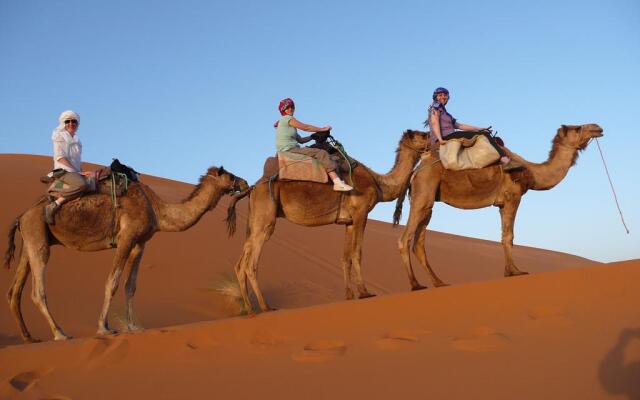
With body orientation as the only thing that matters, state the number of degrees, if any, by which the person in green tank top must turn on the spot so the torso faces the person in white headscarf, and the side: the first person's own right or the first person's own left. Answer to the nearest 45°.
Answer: approximately 180°

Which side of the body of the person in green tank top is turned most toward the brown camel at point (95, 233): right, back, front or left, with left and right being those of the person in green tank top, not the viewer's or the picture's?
back

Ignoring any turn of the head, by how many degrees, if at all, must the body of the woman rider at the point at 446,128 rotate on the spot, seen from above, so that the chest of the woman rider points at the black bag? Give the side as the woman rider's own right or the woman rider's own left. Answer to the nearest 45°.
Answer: approximately 135° to the woman rider's own right

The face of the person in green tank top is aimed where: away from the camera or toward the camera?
toward the camera

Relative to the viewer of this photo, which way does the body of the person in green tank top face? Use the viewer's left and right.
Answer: facing to the right of the viewer

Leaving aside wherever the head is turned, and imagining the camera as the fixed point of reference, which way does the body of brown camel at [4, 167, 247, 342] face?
to the viewer's right

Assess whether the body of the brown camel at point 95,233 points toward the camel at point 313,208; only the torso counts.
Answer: yes

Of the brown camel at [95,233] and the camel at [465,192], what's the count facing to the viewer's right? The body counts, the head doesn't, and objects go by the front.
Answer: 2

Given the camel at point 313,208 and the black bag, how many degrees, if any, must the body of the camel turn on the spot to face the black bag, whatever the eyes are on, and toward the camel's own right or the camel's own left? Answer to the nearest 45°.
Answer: approximately 180°

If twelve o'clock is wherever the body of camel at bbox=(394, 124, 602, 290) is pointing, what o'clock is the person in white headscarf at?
The person in white headscarf is roughly at 5 o'clock from the camel.

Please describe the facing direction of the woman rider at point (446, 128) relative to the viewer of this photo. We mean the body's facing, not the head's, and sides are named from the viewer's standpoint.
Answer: facing to the right of the viewer

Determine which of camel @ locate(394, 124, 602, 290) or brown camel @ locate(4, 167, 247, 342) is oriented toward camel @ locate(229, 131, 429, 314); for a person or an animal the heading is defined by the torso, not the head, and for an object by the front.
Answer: the brown camel

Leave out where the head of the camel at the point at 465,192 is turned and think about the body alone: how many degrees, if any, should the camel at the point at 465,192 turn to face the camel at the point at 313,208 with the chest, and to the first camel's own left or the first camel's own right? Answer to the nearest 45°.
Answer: approximately 135° to the first camel's own right

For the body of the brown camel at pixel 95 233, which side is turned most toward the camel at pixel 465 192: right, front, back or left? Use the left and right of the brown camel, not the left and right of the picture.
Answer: front

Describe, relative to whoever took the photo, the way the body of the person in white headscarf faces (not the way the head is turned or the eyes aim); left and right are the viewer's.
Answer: facing the viewer and to the right of the viewer

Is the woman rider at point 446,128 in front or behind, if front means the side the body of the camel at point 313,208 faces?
in front
